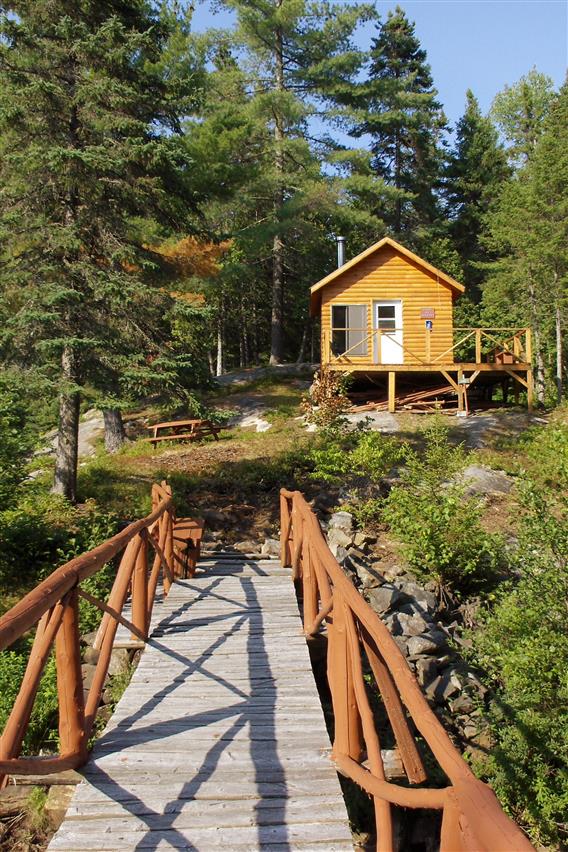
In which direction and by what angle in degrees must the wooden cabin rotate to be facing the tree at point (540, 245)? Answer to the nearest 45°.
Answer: approximately 135° to its left

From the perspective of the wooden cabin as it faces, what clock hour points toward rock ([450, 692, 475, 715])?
The rock is roughly at 12 o'clock from the wooden cabin.

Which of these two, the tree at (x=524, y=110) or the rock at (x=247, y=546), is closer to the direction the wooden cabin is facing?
the rock

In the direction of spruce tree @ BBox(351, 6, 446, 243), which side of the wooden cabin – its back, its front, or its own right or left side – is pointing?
back

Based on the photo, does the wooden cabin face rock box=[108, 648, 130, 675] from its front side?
yes

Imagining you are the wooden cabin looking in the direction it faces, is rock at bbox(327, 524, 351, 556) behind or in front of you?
in front

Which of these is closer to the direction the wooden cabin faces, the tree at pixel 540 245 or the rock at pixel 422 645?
the rock

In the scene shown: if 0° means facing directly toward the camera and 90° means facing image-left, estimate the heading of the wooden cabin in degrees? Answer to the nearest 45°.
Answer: approximately 0°

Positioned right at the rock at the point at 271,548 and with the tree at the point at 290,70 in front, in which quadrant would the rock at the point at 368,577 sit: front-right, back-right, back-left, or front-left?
back-right

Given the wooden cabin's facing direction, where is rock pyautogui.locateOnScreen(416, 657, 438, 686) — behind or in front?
in front

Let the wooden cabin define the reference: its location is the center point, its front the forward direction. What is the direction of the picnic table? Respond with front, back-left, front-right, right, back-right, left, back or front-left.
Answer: front-right

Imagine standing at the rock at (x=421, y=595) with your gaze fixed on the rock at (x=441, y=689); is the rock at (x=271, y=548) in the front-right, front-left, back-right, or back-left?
back-right

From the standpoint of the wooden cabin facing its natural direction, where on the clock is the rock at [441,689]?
The rock is roughly at 12 o'clock from the wooden cabin.
